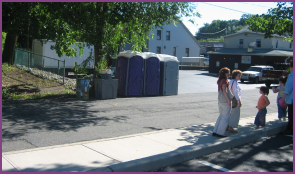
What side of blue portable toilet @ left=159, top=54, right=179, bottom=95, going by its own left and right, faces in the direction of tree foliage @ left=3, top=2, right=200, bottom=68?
right

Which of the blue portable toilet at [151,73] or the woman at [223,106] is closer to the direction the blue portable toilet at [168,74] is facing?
the woman

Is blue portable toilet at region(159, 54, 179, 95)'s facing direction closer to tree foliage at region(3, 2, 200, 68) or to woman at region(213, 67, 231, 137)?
the woman

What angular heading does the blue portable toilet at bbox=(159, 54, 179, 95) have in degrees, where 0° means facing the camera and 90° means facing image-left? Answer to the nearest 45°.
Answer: approximately 315°

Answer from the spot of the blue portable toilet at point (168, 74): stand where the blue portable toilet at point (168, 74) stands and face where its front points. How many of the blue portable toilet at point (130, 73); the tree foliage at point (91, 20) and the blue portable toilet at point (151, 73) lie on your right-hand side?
3

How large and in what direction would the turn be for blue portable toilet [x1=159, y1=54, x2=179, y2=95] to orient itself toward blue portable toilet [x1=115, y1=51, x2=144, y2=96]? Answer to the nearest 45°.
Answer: approximately 90° to its right

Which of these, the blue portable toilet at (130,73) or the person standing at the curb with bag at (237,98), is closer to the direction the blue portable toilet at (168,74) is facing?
the person standing at the curb with bag
